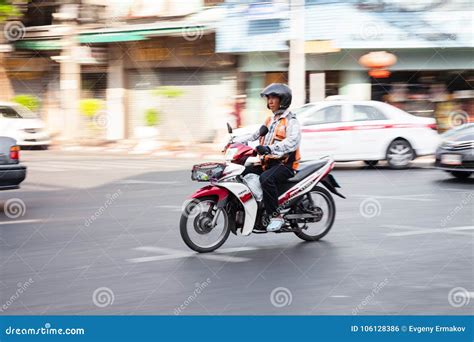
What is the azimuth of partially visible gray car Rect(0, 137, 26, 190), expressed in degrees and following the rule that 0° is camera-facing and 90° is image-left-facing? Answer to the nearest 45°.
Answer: approximately 90°

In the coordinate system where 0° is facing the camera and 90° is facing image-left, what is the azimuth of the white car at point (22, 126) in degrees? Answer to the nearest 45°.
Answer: approximately 315°

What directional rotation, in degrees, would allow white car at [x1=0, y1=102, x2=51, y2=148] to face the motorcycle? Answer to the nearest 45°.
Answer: approximately 45° to its right

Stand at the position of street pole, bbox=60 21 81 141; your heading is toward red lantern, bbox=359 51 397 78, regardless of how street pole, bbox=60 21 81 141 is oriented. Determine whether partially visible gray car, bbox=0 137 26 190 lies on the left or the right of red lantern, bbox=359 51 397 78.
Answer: right

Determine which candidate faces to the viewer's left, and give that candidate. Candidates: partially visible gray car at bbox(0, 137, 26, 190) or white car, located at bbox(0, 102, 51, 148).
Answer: the partially visible gray car

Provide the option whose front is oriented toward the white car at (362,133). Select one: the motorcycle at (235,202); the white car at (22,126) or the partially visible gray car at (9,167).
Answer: the white car at (22,126)

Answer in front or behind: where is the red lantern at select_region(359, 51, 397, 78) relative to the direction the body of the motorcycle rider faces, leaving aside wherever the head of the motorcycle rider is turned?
behind

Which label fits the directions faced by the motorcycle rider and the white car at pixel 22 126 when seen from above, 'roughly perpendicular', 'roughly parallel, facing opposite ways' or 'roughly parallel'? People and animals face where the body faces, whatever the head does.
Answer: roughly parallel, facing opposite ways

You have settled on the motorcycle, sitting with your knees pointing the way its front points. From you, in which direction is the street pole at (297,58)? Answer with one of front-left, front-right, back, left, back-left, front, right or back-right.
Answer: back-right

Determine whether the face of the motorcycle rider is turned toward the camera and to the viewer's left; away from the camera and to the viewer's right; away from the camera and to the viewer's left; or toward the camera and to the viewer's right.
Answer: toward the camera and to the viewer's left

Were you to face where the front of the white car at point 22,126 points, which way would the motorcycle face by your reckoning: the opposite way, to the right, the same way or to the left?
to the right
